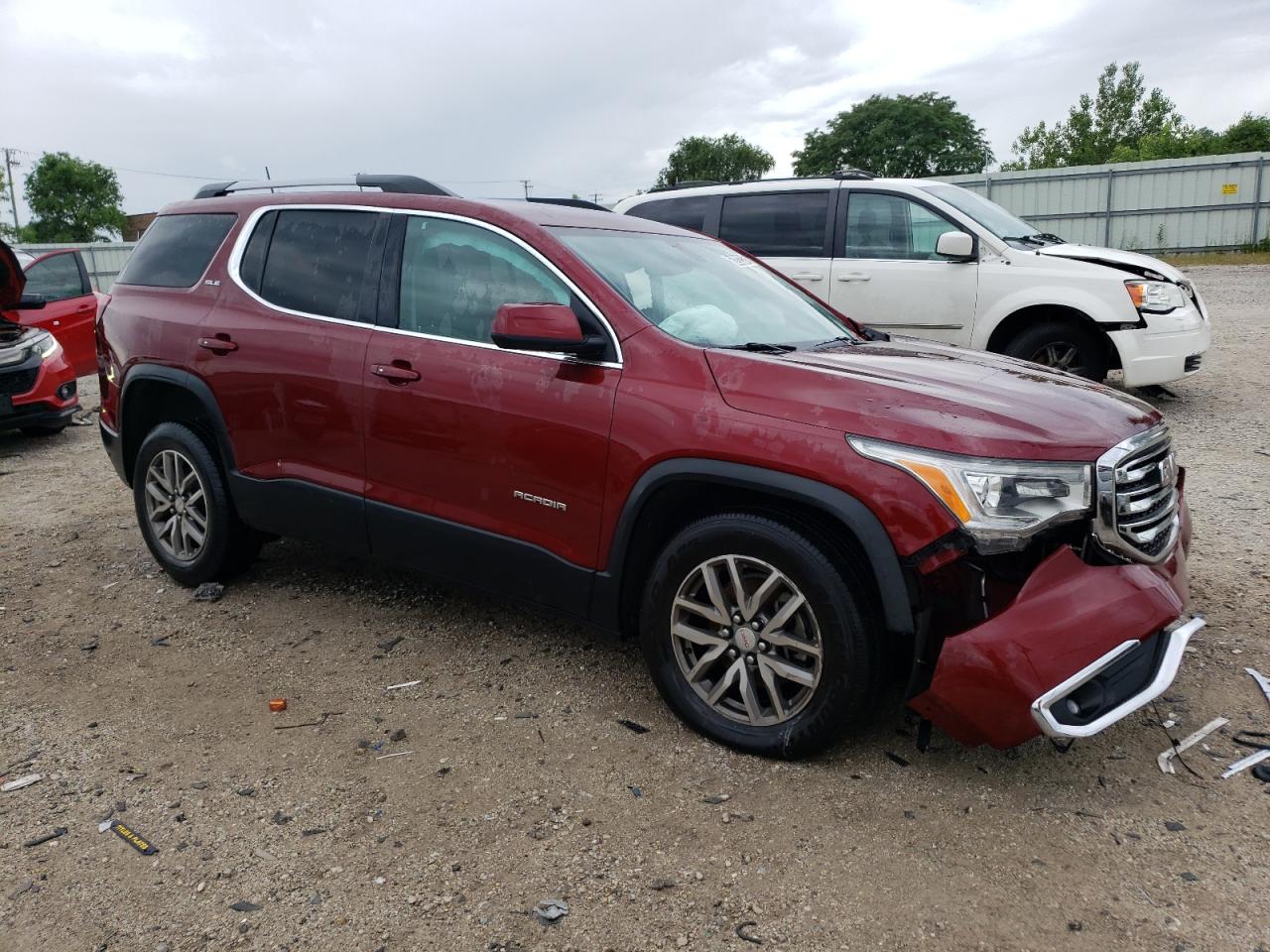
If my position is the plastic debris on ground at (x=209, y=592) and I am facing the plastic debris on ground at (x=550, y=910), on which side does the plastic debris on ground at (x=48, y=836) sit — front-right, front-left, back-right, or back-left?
front-right

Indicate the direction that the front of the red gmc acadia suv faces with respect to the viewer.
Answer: facing the viewer and to the right of the viewer

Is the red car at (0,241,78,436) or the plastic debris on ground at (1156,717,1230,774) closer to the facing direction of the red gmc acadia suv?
the plastic debris on ground

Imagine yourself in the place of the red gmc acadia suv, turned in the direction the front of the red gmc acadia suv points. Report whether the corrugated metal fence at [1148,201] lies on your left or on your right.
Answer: on your left

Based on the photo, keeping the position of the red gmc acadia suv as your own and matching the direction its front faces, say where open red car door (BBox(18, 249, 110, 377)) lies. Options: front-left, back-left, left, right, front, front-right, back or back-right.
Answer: back
